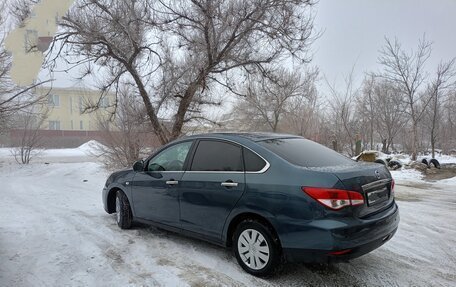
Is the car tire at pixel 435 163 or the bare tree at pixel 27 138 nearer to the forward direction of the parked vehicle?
the bare tree

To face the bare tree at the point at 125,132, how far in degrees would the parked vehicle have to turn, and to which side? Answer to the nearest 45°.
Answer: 0° — it already faces it

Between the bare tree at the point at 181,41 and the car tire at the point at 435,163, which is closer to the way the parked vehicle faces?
the bare tree

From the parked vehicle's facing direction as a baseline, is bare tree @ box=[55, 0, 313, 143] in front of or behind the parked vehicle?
in front

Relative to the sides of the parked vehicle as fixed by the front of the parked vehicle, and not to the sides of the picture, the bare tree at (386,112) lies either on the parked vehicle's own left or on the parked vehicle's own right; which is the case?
on the parked vehicle's own right

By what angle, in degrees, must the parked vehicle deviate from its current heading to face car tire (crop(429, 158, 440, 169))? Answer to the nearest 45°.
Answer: approximately 90° to its right

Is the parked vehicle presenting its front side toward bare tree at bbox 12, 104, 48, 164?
yes

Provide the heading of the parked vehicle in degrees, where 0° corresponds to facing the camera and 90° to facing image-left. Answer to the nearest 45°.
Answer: approximately 135°

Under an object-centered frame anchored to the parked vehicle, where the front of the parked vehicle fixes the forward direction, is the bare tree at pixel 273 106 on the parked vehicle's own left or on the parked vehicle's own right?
on the parked vehicle's own right

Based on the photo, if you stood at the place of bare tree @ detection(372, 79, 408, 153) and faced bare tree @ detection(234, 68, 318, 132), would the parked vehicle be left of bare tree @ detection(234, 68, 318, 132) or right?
left

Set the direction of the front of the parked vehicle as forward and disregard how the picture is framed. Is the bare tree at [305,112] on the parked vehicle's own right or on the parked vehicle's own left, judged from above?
on the parked vehicle's own right
